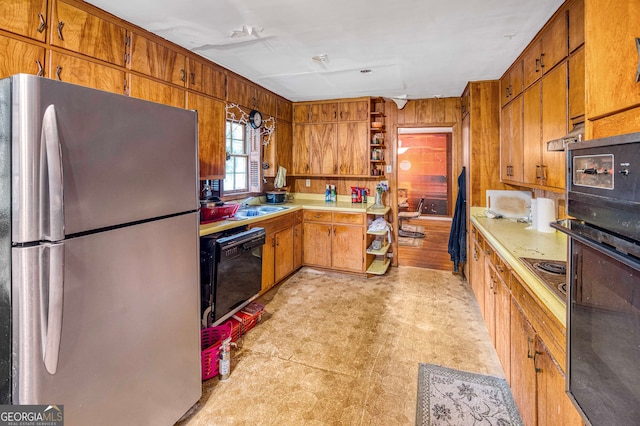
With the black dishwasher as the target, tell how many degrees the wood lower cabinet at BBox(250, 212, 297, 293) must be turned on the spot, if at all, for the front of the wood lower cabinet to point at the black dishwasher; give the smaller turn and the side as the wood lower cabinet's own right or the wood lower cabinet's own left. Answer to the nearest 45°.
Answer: approximately 45° to the wood lower cabinet's own right

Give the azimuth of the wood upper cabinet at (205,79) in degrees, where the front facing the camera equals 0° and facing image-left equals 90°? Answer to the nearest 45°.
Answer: approximately 315°

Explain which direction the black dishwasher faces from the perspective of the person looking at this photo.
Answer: facing the viewer and to the right of the viewer

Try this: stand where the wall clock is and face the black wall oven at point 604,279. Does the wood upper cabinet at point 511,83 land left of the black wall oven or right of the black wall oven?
left

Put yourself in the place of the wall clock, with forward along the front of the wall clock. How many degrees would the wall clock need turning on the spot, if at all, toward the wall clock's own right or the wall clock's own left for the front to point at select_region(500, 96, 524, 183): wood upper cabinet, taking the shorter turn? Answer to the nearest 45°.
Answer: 0° — it already faces it

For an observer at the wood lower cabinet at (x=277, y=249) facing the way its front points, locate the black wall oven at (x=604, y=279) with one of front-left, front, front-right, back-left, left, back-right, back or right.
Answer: front-right

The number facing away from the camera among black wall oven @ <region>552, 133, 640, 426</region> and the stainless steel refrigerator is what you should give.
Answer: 0

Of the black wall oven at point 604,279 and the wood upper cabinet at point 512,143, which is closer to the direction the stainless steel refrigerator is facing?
the black wall oven

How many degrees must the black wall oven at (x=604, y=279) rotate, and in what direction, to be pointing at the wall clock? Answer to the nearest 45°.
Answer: approximately 90° to its right

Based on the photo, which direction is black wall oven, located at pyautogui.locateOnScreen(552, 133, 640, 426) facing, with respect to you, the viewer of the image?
facing the viewer and to the left of the viewer
